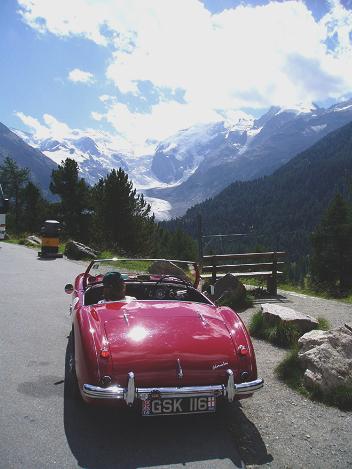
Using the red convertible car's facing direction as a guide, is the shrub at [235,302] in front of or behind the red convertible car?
in front

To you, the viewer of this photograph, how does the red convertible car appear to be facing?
facing away from the viewer

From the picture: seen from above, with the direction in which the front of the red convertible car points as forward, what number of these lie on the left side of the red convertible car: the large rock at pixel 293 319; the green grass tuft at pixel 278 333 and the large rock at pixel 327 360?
0

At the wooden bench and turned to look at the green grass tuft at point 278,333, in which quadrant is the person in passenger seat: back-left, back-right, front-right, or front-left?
front-right

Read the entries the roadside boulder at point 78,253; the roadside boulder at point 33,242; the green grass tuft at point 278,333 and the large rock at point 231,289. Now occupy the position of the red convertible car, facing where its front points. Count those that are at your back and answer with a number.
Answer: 0

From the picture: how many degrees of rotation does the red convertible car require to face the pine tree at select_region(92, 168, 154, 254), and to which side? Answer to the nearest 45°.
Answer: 0° — it already faces it

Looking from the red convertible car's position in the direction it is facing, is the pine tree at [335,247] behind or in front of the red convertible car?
in front

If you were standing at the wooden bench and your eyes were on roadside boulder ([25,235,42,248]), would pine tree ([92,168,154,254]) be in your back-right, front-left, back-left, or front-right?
front-right

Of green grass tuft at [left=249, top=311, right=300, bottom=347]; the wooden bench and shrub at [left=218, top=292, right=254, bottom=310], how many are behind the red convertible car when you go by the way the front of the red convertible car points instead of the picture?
0
